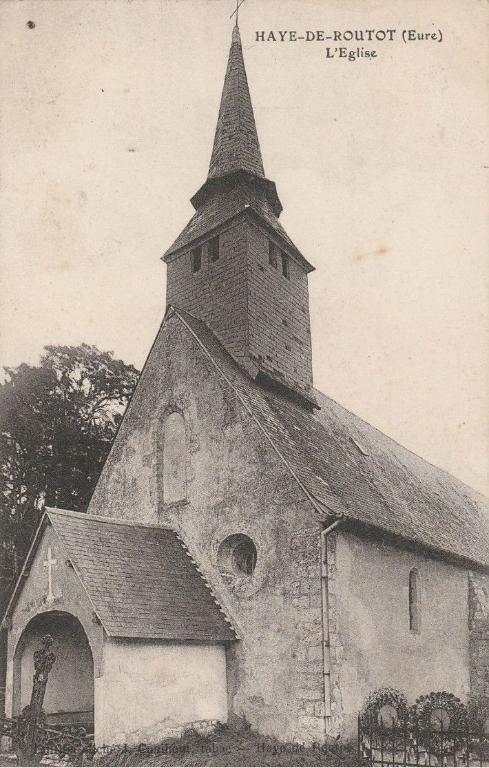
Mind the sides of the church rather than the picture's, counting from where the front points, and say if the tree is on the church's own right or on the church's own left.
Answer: on the church's own right

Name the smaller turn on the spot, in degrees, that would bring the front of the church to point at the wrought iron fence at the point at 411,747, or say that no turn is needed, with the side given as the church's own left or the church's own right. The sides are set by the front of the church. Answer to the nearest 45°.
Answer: approximately 90° to the church's own left

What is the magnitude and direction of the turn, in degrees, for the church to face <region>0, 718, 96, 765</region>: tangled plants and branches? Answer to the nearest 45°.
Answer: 0° — it already faces it

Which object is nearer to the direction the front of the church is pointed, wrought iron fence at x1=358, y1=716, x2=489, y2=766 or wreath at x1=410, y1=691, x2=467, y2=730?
the wrought iron fence

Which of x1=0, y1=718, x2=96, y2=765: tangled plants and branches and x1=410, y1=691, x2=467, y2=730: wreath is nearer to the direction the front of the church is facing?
the tangled plants and branches

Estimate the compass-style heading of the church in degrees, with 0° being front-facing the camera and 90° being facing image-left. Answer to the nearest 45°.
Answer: approximately 45°
